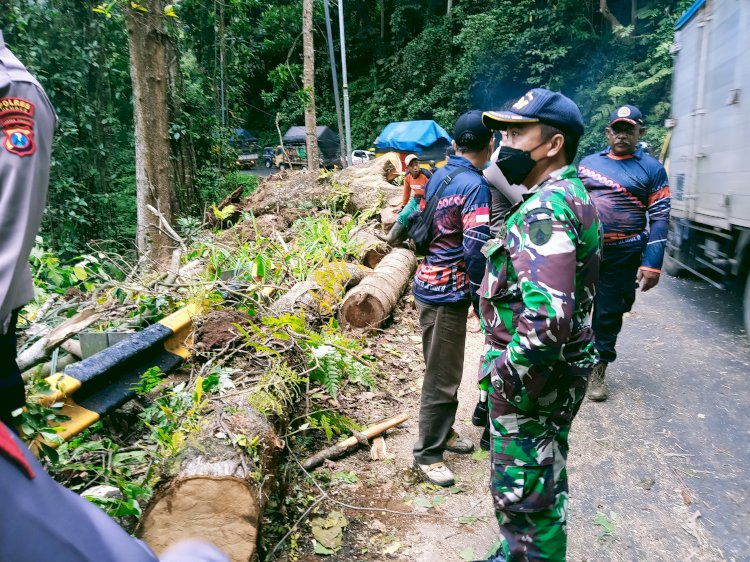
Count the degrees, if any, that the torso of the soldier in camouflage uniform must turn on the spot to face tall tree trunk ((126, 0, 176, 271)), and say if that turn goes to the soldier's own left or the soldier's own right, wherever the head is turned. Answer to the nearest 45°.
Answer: approximately 45° to the soldier's own right

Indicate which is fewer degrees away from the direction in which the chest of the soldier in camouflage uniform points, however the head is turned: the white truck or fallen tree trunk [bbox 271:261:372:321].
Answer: the fallen tree trunk

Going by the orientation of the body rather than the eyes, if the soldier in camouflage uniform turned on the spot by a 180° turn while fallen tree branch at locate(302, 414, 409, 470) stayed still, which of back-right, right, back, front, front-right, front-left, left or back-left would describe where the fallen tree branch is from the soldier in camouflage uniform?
back-left

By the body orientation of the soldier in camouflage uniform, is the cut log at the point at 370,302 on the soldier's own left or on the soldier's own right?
on the soldier's own right

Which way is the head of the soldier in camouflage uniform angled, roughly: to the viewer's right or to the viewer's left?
to the viewer's left

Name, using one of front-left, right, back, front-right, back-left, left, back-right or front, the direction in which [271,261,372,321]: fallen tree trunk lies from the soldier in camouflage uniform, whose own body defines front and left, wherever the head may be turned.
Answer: front-right

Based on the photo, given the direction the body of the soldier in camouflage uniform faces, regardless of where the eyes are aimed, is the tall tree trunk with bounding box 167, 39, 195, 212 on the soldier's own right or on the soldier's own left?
on the soldier's own right

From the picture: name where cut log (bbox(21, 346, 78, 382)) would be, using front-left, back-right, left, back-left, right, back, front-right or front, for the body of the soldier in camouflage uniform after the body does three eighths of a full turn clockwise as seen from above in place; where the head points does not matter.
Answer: back-left

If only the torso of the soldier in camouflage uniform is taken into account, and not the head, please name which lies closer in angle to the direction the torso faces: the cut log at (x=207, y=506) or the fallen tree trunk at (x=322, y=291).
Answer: the cut log

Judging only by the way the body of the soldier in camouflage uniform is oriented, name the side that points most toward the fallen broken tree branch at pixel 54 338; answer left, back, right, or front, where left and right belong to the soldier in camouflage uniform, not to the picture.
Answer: front

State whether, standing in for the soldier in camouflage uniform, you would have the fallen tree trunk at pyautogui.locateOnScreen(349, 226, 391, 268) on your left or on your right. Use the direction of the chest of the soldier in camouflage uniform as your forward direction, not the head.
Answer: on your right

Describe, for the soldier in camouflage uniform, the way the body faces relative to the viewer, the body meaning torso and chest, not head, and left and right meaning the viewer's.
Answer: facing to the left of the viewer

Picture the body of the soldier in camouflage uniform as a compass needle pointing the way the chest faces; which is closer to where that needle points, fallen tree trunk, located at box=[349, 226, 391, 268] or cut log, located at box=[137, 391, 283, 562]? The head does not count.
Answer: the cut log

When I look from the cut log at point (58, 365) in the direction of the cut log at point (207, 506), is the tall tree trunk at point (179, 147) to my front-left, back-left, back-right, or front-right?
back-left

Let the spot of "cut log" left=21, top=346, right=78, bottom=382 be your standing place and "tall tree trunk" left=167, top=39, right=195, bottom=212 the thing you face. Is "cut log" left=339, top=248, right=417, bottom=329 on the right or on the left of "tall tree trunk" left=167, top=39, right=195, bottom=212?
right
